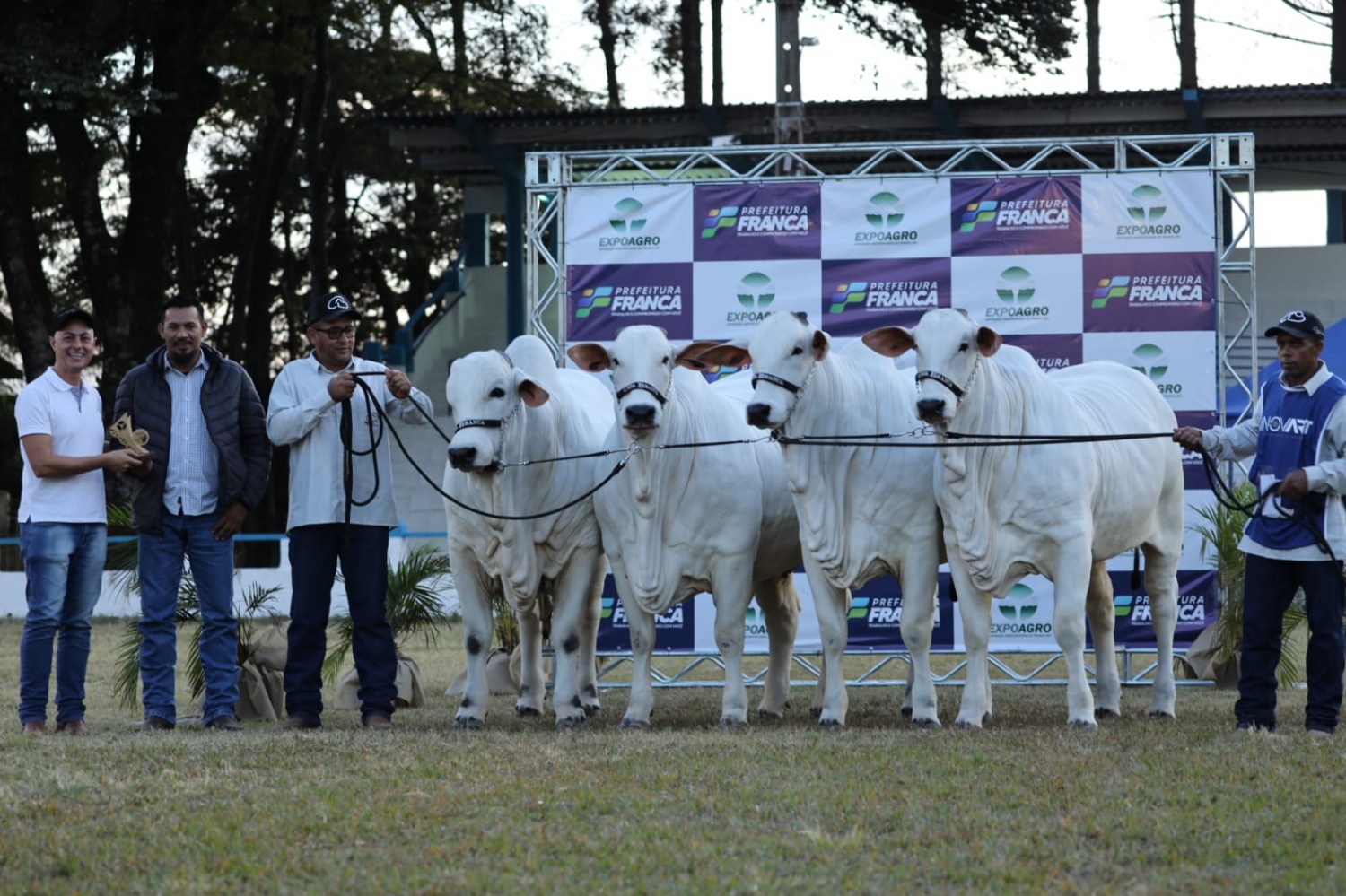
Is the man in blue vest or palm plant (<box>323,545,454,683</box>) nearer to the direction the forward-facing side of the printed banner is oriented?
the man in blue vest

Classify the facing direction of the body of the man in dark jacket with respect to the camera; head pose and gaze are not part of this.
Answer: toward the camera

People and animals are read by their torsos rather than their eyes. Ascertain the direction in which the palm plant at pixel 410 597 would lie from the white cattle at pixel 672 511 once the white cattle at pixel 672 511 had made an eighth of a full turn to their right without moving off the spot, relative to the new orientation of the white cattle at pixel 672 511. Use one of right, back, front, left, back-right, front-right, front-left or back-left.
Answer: front-right

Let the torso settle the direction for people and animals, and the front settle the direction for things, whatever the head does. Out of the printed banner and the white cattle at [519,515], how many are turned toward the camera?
2

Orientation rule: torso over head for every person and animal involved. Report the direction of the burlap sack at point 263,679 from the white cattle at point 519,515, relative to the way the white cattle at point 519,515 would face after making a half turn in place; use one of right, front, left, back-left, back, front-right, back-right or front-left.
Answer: front-left

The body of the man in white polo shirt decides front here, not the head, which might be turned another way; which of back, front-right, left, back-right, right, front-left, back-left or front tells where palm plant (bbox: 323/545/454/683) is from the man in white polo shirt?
left

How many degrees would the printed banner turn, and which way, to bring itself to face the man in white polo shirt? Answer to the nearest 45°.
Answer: approximately 45° to its right

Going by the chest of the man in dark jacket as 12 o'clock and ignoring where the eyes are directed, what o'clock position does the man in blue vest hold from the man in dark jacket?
The man in blue vest is roughly at 10 o'clock from the man in dark jacket.

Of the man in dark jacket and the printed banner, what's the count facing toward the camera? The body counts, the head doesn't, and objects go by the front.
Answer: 2

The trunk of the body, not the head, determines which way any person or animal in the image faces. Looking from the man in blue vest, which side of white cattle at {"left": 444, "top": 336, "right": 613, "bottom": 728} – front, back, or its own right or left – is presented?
left

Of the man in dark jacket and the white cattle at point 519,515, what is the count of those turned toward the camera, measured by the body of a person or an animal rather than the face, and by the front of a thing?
2

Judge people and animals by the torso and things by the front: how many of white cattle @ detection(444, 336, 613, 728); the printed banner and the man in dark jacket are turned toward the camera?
3

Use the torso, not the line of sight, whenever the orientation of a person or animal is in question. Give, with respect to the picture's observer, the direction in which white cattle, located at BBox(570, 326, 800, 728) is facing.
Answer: facing the viewer and to the left of the viewer
